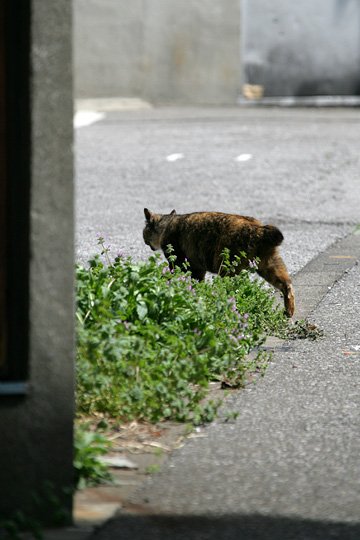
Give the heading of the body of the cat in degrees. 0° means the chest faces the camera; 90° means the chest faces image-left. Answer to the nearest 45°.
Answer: approximately 90°

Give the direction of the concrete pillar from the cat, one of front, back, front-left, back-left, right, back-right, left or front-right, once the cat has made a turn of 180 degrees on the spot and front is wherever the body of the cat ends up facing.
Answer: right
